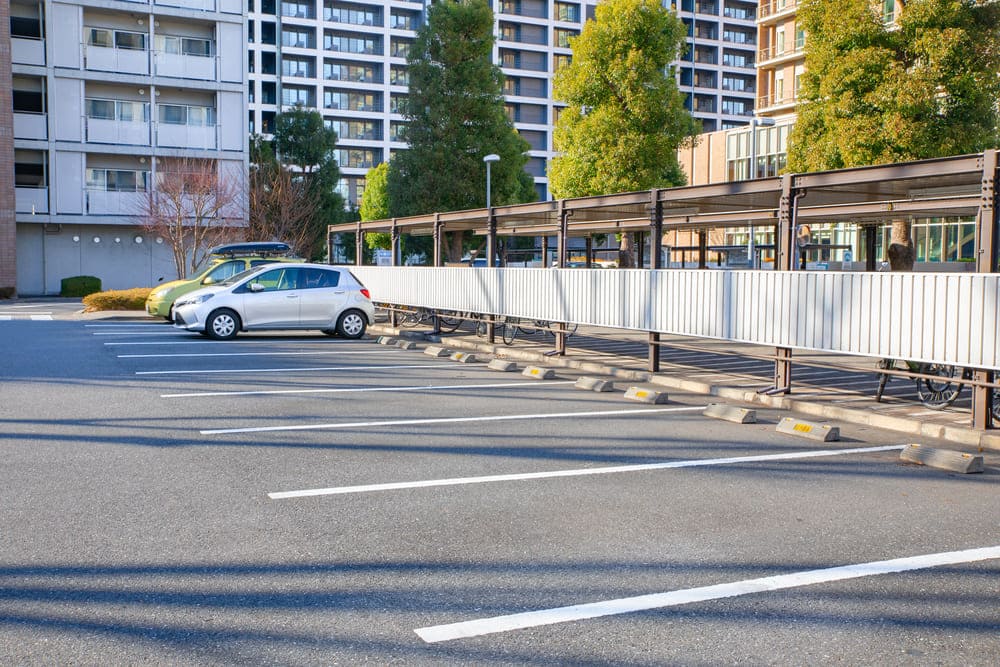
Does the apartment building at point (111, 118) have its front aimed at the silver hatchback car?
yes

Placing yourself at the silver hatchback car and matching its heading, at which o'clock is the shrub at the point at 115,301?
The shrub is roughly at 2 o'clock from the silver hatchback car.

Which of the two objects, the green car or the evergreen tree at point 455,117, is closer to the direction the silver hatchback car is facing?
the green car

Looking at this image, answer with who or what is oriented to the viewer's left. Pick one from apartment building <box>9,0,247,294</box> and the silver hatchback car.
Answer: the silver hatchback car

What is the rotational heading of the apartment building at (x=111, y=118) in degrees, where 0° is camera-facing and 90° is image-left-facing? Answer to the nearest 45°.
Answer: approximately 0°

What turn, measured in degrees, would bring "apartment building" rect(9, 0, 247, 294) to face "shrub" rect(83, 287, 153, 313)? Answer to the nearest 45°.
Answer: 0° — it already faces it

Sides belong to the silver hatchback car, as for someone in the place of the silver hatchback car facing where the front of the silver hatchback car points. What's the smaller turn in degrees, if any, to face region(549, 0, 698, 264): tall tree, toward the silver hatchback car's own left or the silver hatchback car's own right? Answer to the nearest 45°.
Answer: approximately 135° to the silver hatchback car's own right

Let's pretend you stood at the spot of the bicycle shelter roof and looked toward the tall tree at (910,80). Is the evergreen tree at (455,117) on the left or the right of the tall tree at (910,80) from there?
left

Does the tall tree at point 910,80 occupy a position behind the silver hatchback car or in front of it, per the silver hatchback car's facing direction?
behind

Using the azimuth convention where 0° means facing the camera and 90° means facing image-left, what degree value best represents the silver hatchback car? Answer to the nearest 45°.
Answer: approximately 90°

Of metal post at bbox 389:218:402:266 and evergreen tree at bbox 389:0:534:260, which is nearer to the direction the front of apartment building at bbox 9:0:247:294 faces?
the metal post

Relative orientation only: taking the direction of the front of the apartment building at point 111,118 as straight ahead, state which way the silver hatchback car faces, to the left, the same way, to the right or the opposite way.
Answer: to the right

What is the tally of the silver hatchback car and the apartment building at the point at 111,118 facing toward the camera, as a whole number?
1

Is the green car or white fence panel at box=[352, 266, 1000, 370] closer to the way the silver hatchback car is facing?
the green car
